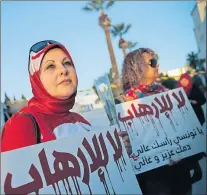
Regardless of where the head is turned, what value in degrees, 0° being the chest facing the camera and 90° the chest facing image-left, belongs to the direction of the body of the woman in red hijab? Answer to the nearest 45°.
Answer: approximately 315°

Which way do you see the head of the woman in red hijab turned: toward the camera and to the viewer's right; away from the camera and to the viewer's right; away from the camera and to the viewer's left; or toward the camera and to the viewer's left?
toward the camera and to the viewer's right

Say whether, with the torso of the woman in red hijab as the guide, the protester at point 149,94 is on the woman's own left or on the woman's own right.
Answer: on the woman's own left

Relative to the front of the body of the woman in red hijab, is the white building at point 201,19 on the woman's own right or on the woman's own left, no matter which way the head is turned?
on the woman's own left
